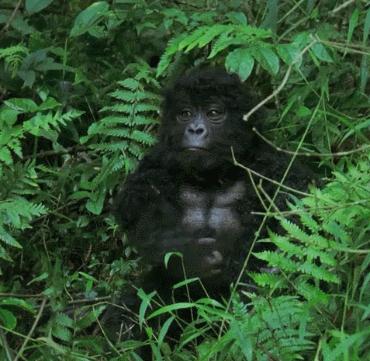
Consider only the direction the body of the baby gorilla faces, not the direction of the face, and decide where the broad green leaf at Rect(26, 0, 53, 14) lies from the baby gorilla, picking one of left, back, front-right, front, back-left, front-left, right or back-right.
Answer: back-right

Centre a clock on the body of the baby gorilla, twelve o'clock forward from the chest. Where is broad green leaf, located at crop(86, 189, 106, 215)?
The broad green leaf is roughly at 4 o'clock from the baby gorilla.

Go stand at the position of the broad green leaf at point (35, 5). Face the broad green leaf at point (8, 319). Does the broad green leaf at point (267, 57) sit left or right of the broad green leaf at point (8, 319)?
left

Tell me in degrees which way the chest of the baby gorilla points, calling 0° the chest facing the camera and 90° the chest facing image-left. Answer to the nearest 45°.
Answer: approximately 0°

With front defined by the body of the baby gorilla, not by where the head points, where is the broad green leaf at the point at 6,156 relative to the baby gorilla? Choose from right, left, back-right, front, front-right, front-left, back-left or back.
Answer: right

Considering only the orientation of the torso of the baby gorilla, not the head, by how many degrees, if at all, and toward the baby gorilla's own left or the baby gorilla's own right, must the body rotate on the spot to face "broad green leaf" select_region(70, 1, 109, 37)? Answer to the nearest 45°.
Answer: approximately 135° to the baby gorilla's own right

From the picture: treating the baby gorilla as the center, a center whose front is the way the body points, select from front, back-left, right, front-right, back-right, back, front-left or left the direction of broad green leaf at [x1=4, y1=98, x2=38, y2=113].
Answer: back-right

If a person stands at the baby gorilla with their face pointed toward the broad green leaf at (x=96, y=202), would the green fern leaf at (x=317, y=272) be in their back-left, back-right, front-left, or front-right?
back-left
